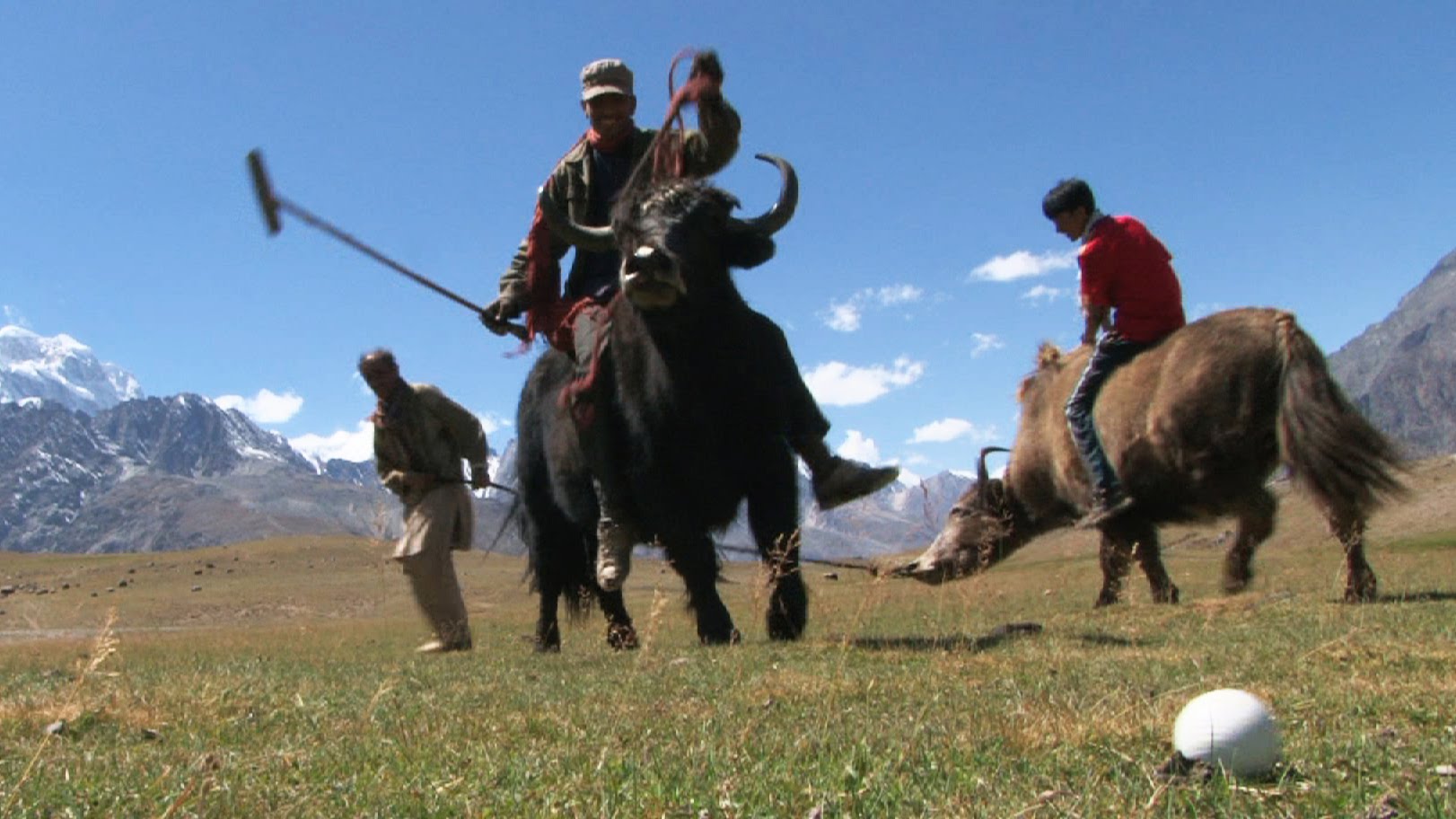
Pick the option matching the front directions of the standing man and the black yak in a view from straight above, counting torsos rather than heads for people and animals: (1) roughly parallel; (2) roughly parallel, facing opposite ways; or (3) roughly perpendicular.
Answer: roughly perpendicular

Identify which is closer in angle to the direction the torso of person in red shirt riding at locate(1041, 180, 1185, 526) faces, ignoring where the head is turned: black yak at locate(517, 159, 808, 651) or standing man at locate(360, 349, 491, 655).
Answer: the standing man

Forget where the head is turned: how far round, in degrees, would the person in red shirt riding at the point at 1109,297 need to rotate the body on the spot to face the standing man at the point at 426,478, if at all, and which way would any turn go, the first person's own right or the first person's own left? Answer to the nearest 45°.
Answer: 0° — they already face them

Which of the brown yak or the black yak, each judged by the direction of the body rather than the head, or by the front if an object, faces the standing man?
the brown yak

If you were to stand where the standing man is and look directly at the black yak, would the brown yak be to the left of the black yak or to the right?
left

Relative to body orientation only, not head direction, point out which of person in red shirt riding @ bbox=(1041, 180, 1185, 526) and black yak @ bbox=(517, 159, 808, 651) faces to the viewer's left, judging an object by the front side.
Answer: the person in red shirt riding

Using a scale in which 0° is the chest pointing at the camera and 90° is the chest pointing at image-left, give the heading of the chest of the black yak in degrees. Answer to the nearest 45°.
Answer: approximately 315°

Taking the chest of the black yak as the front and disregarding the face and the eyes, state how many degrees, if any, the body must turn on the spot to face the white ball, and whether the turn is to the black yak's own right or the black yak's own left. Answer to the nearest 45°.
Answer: approximately 45° to the black yak's own right

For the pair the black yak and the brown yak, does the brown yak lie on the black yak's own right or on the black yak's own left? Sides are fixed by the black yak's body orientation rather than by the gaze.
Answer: on the black yak's own left

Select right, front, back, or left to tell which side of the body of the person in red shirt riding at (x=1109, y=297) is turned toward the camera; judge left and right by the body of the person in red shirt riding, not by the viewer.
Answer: left

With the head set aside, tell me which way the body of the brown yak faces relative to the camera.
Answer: to the viewer's left

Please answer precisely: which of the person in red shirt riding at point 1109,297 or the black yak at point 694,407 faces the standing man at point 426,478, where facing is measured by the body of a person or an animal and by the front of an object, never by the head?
the person in red shirt riding

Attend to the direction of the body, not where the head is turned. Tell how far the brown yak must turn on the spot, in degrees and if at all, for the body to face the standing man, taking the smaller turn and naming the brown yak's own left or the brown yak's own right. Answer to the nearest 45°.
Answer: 0° — it already faces them

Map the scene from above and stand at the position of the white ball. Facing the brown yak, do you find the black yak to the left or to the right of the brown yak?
left
